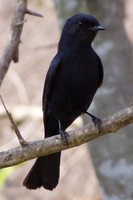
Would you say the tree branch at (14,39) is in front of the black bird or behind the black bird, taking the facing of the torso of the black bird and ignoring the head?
behind

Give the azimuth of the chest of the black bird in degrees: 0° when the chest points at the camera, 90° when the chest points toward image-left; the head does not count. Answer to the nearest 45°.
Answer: approximately 315°
